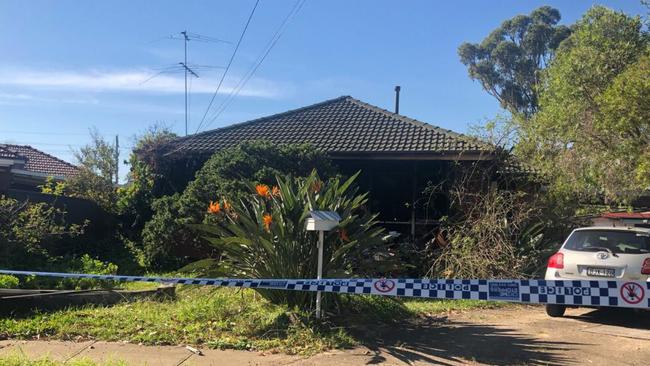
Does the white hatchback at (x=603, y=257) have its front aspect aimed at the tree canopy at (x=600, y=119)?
yes

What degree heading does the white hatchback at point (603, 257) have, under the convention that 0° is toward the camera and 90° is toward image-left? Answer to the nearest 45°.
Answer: approximately 180°

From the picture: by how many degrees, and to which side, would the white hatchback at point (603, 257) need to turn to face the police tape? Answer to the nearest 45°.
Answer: approximately 180°

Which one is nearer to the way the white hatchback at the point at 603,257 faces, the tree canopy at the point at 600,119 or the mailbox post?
the tree canopy

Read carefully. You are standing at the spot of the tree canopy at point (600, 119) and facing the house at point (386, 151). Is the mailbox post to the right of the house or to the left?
left

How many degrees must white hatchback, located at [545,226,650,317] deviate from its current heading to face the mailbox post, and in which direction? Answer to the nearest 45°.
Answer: approximately 135° to its left

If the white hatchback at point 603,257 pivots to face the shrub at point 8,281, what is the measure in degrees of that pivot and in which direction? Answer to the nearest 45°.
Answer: approximately 135° to its left

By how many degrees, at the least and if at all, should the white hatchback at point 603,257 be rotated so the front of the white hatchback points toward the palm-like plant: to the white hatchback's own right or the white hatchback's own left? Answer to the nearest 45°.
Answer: approximately 135° to the white hatchback's own left

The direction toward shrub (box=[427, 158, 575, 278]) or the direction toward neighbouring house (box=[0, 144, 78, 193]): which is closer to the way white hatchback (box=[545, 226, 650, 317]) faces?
the shrub

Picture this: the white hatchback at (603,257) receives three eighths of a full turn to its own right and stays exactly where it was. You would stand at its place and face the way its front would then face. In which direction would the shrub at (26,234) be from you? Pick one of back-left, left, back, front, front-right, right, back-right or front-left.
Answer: back-right

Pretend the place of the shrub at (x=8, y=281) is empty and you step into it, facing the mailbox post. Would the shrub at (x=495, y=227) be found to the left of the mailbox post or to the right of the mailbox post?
left

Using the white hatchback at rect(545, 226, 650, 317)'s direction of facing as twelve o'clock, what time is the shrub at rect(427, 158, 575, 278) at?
The shrub is roughly at 11 o'clock from the white hatchback.

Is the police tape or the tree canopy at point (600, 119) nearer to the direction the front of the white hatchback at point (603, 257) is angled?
the tree canopy

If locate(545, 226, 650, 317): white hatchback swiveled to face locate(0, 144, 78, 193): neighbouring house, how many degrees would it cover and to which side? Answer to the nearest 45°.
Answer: approximately 90° to its left
